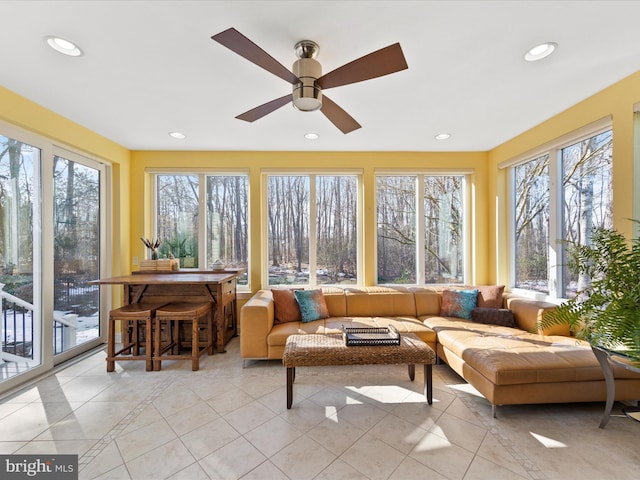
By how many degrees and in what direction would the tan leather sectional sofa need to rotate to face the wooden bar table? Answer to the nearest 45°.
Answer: approximately 90° to its right

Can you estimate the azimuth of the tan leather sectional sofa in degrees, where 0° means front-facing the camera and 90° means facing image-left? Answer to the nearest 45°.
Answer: approximately 0°

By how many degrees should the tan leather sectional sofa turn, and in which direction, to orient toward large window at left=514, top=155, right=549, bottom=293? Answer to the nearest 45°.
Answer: approximately 135° to its left

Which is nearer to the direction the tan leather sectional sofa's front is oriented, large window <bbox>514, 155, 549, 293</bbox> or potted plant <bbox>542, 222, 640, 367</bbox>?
the potted plant

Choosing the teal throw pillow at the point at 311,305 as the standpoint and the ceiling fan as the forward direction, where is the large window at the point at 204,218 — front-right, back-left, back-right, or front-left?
back-right

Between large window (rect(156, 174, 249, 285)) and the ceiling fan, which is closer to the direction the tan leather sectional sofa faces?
the ceiling fan

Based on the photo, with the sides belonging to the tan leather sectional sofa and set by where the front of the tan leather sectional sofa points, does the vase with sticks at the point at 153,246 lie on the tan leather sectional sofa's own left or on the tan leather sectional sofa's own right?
on the tan leather sectional sofa's own right

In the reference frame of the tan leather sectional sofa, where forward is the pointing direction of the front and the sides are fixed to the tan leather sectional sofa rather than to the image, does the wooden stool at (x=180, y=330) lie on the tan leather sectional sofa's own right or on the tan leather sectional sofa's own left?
on the tan leather sectional sofa's own right
